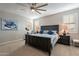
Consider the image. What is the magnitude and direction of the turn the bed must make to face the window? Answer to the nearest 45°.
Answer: approximately 180°

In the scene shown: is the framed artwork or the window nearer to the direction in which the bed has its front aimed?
the framed artwork

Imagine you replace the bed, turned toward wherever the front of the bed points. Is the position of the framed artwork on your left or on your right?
on your right
